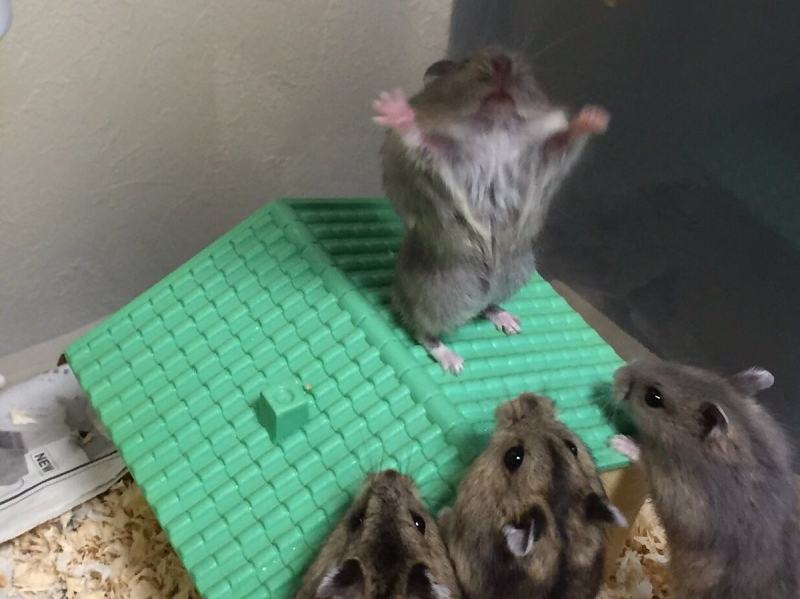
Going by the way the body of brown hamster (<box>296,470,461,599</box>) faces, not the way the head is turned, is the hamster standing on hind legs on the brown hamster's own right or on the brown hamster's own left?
on the brown hamster's own right

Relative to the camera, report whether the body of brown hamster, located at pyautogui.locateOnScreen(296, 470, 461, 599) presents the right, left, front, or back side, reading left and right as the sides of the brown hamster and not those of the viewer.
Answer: back
